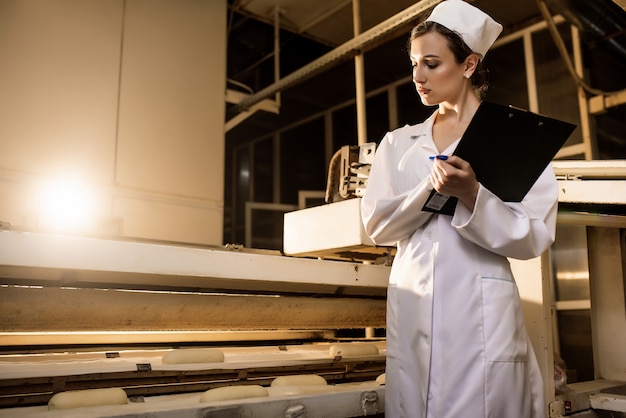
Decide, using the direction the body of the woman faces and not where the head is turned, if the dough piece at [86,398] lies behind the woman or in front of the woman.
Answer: in front

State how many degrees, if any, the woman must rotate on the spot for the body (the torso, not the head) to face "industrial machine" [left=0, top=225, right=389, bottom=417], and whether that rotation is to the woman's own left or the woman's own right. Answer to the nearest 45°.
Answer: approximately 45° to the woman's own right

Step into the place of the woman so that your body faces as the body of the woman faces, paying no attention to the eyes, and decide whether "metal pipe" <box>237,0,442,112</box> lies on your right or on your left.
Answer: on your right

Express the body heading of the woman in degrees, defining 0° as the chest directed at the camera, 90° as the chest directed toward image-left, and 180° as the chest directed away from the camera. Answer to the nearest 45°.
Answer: approximately 45°

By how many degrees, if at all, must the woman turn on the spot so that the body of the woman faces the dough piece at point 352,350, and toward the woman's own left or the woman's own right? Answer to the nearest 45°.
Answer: approximately 90° to the woman's own right

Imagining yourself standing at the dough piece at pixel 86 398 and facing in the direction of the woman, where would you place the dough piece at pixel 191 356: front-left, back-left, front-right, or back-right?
front-left

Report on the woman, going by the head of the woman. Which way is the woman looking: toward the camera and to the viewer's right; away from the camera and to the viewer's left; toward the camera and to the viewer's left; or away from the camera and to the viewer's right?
toward the camera and to the viewer's left
